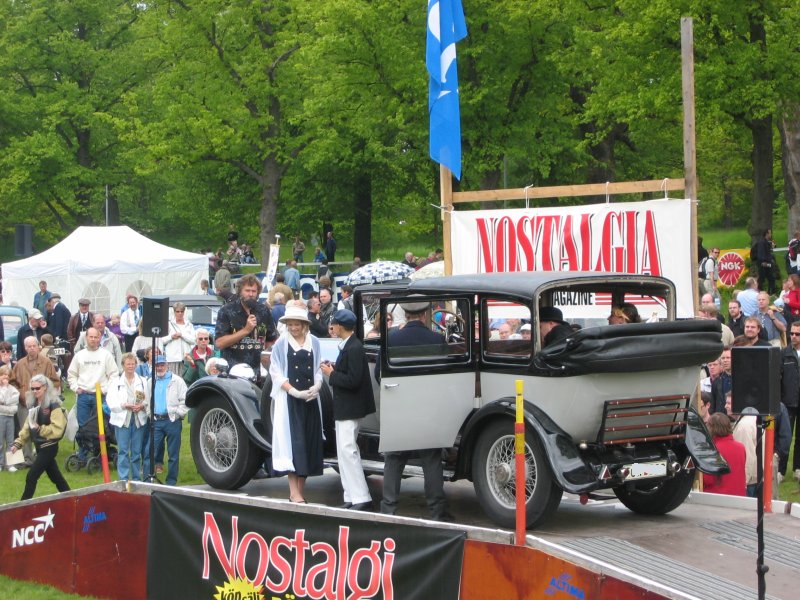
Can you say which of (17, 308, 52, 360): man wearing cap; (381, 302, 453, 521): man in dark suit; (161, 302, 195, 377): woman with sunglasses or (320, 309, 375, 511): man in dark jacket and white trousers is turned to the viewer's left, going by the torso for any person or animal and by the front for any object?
(320, 309, 375, 511): man in dark jacket and white trousers

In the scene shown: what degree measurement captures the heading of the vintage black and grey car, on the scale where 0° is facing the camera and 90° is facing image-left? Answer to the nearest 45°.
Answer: approximately 135°

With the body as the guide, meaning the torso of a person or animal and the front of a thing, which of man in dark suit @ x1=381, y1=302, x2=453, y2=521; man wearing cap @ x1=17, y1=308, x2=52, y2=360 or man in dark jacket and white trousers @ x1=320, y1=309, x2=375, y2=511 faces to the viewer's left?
man in dark jacket and white trousers @ x1=320, y1=309, x2=375, y2=511

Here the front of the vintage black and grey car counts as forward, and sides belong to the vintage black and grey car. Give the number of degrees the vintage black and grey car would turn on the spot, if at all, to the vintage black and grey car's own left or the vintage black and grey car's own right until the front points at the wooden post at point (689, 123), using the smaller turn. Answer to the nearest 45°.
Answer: approximately 90° to the vintage black and grey car's own right

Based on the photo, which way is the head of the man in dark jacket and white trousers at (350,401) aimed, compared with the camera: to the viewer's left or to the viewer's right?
to the viewer's left

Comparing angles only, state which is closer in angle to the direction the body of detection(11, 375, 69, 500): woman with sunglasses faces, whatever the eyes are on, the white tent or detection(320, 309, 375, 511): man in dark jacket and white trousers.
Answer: the man in dark jacket and white trousers

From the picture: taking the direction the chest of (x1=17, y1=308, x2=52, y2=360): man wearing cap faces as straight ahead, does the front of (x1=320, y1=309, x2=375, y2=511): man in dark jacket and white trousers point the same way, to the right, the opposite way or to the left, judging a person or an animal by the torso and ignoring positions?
to the right

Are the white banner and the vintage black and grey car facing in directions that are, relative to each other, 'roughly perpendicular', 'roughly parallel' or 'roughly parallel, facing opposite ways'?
roughly perpendicular

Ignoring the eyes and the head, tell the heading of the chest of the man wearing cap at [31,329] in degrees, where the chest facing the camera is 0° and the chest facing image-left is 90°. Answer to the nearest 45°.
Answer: approximately 0°
